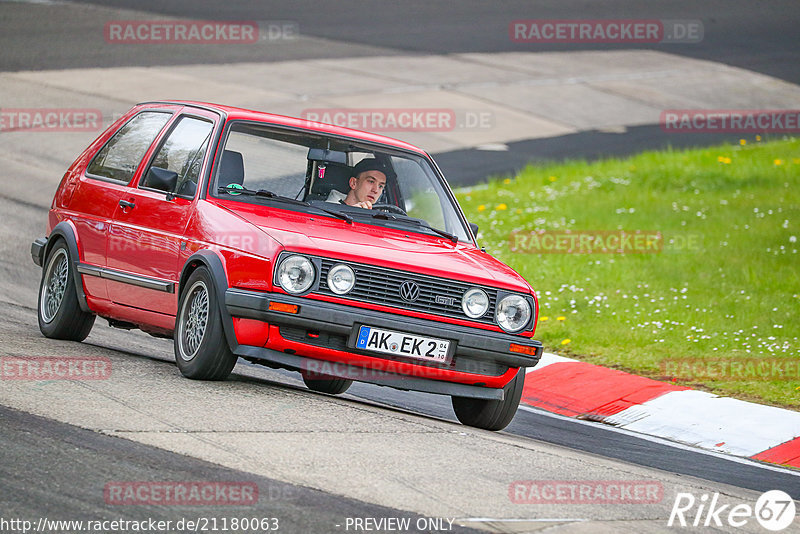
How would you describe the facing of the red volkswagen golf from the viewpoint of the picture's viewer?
facing the viewer and to the right of the viewer

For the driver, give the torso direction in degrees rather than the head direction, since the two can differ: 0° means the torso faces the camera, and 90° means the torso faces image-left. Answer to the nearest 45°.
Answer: approximately 315°
